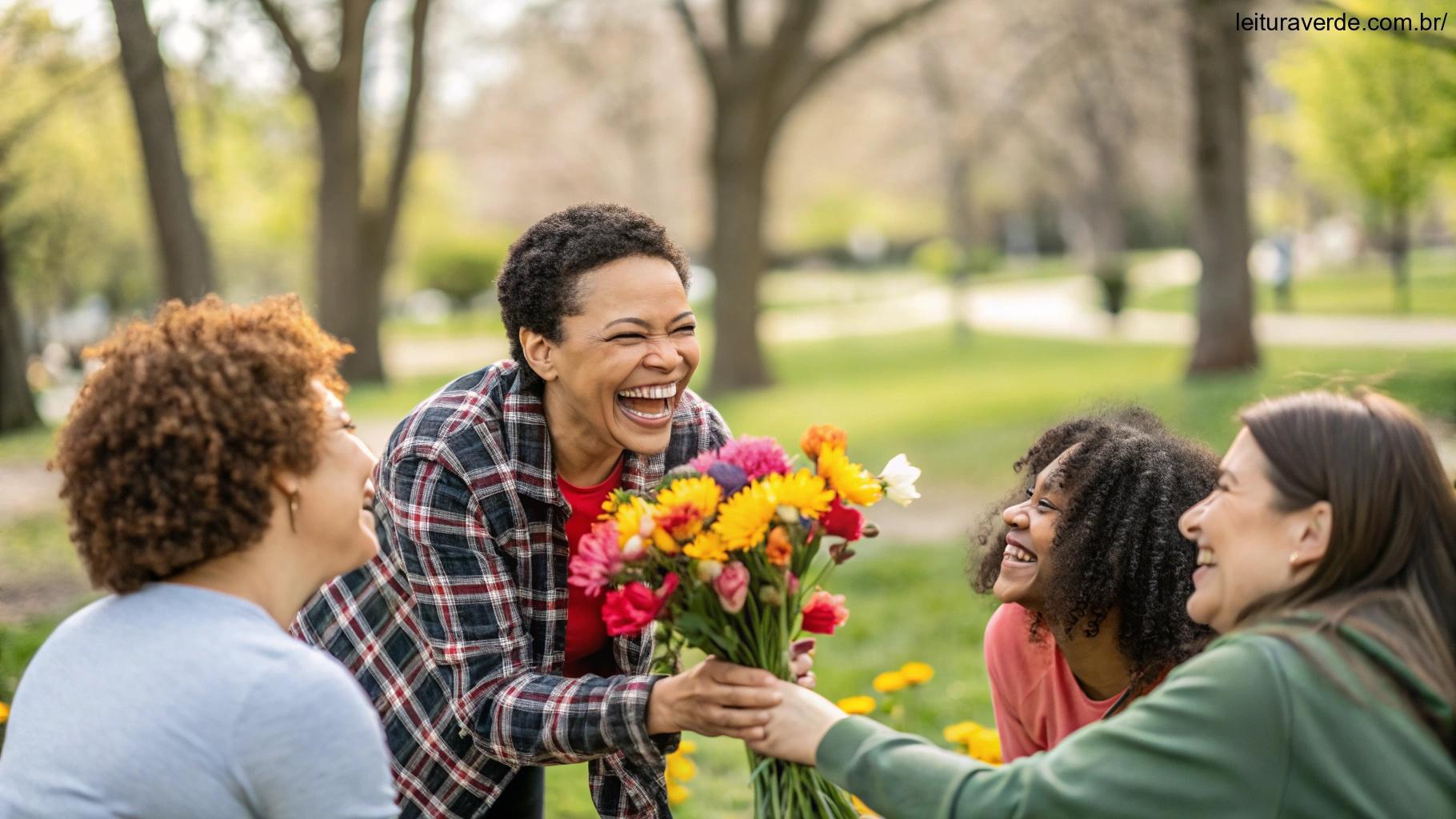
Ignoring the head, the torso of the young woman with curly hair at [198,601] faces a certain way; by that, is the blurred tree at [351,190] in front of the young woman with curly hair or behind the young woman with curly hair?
in front

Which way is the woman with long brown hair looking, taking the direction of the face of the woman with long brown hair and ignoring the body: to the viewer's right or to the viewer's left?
to the viewer's left

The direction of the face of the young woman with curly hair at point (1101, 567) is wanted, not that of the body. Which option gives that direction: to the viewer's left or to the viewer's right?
to the viewer's left

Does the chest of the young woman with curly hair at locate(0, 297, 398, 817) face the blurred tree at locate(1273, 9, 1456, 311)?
yes

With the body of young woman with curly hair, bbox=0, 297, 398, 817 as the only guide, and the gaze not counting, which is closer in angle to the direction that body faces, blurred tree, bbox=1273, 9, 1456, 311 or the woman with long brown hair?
the blurred tree

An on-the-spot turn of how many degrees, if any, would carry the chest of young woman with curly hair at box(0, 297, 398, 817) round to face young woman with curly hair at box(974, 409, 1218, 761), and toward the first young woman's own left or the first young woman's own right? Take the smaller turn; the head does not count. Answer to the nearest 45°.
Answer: approximately 45° to the first young woman's own right

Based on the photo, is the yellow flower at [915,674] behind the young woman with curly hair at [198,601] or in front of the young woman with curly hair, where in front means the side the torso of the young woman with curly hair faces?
in front

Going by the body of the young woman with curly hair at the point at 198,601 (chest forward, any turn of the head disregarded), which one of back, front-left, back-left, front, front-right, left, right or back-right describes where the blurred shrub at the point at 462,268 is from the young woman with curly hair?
front-left

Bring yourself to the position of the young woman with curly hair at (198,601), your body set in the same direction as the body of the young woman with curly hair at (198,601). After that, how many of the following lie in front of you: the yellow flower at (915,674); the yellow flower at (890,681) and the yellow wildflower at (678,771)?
3

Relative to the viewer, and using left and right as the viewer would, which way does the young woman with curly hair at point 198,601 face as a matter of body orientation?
facing away from the viewer and to the right of the viewer

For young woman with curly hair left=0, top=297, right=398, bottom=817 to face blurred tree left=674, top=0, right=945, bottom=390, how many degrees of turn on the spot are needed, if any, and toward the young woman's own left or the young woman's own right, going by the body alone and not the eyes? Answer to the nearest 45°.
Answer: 0° — they already face it
